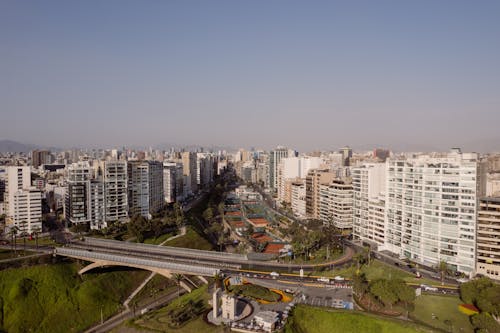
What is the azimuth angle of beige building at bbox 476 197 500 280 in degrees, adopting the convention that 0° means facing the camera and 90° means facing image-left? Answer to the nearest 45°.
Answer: approximately 45°

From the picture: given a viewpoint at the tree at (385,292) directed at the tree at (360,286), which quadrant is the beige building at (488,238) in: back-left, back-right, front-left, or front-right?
back-right

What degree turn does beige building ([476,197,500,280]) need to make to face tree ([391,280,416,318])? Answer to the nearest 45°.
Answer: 0° — it already faces it

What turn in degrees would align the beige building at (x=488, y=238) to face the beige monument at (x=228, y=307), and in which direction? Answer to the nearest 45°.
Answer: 0° — it already faces it

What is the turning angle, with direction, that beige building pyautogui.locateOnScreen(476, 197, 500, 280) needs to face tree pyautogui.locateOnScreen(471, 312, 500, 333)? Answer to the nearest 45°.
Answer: approximately 45° to its left
